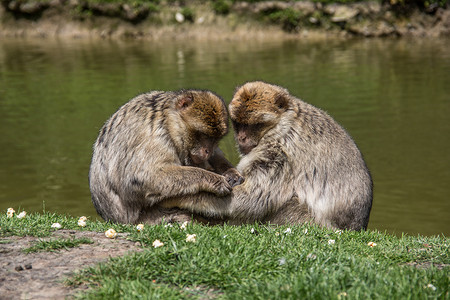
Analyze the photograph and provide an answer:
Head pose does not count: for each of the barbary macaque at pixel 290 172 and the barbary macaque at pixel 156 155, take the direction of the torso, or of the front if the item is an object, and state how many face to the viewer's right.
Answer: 1

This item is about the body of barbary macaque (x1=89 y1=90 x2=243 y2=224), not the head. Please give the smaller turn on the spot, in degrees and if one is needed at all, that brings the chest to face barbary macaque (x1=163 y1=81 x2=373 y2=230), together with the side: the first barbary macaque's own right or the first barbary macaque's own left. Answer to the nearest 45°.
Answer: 0° — it already faces it

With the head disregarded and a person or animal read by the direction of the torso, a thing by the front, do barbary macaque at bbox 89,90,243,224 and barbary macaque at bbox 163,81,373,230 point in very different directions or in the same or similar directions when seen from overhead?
very different directions

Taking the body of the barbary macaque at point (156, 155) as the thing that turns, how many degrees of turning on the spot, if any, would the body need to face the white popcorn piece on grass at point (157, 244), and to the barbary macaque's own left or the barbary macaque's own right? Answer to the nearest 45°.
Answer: approximately 90° to the barbary macaque's own right

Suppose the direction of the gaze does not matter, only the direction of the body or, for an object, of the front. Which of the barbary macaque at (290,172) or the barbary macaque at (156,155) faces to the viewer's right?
the barbary macaque at (156,155)

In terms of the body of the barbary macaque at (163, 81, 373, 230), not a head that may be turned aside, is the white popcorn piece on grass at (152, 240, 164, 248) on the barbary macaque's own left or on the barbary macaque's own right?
on the barbary macaque's own left

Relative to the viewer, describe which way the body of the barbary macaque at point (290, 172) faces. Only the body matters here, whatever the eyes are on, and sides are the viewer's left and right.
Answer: facing to the left of the viewer

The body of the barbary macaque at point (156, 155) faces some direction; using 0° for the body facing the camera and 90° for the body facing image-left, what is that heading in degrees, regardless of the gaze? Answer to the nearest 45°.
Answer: approximately 270°

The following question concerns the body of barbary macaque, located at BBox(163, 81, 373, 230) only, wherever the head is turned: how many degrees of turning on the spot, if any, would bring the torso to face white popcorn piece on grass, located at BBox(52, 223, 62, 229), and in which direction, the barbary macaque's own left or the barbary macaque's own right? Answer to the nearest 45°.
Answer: approximately 45° to the barbary macaque's own left

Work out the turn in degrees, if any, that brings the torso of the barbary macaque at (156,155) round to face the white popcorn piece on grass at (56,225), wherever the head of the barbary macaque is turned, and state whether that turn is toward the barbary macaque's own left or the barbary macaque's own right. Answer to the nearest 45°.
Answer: approximately 135° to the barbary macaque's own right
